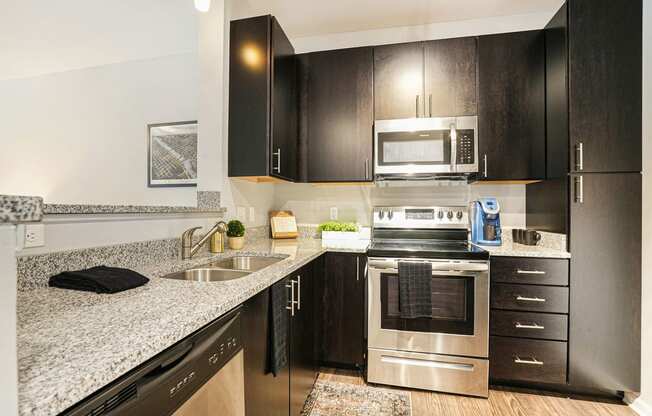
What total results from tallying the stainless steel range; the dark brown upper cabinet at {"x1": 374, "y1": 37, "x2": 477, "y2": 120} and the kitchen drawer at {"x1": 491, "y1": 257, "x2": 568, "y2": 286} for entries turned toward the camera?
3

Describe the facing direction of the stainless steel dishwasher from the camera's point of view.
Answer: facing the viewer and to the right of the viewer

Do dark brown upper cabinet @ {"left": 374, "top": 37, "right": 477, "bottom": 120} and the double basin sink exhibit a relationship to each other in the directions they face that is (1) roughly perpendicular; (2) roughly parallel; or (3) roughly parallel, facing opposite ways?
roughly perpendicular

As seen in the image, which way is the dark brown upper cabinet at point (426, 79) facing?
toward the camera

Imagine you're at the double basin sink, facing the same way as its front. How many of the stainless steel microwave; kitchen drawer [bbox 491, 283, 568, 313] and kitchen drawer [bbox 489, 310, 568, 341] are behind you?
0

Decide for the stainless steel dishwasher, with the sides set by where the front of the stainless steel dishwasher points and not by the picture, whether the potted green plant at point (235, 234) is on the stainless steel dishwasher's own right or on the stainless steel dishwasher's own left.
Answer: on the stainless steel dishwasher's own left

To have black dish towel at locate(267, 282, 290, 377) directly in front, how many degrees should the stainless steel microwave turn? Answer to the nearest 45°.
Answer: approximately 45° to its right

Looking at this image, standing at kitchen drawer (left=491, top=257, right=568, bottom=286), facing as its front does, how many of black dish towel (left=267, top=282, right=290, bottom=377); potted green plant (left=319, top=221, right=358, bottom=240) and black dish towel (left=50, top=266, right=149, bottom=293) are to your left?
0

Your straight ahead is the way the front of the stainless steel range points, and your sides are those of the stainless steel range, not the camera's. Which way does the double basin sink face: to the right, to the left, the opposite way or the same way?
to the left

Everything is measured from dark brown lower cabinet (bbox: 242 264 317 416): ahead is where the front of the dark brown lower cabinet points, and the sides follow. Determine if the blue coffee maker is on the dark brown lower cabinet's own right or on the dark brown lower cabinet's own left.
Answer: on the dark brown lower cabinet's own left

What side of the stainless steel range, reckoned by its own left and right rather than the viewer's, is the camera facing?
front

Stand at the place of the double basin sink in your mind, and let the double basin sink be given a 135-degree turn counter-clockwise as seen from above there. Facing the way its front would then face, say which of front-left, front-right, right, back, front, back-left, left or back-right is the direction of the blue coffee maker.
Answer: right

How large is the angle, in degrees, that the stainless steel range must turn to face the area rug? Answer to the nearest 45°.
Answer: approximately 45° to its right
